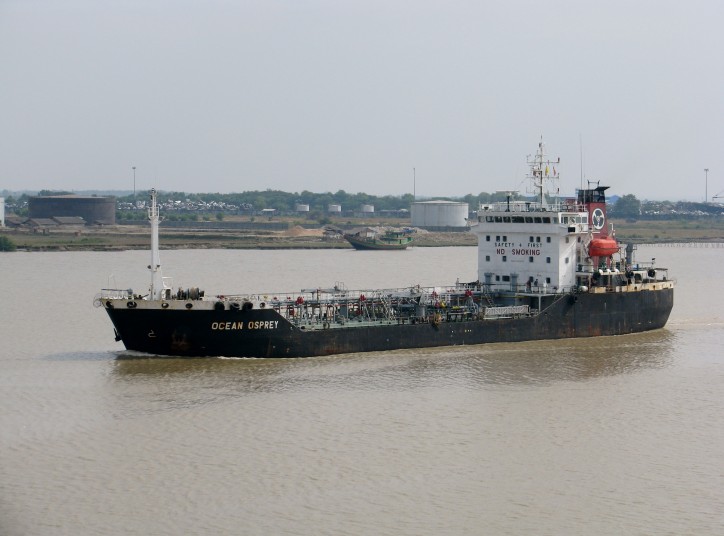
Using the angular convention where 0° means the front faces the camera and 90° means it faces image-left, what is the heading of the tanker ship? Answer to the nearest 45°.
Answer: approximately 45°
